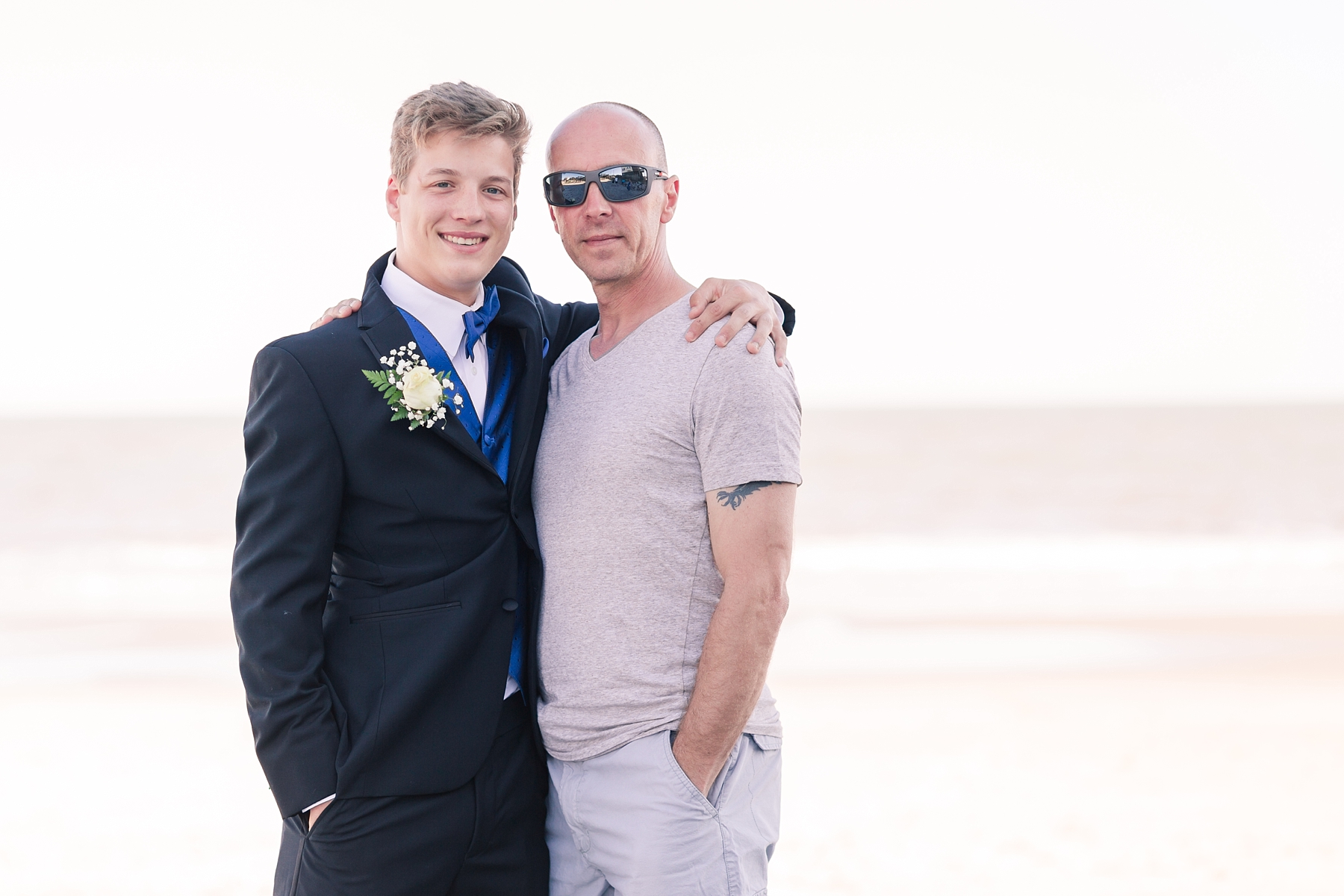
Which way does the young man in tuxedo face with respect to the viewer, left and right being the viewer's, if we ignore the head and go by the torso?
facing the viewer and to the right of the viewer

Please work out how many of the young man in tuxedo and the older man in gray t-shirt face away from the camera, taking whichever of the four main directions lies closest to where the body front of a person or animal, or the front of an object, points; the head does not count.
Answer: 0
